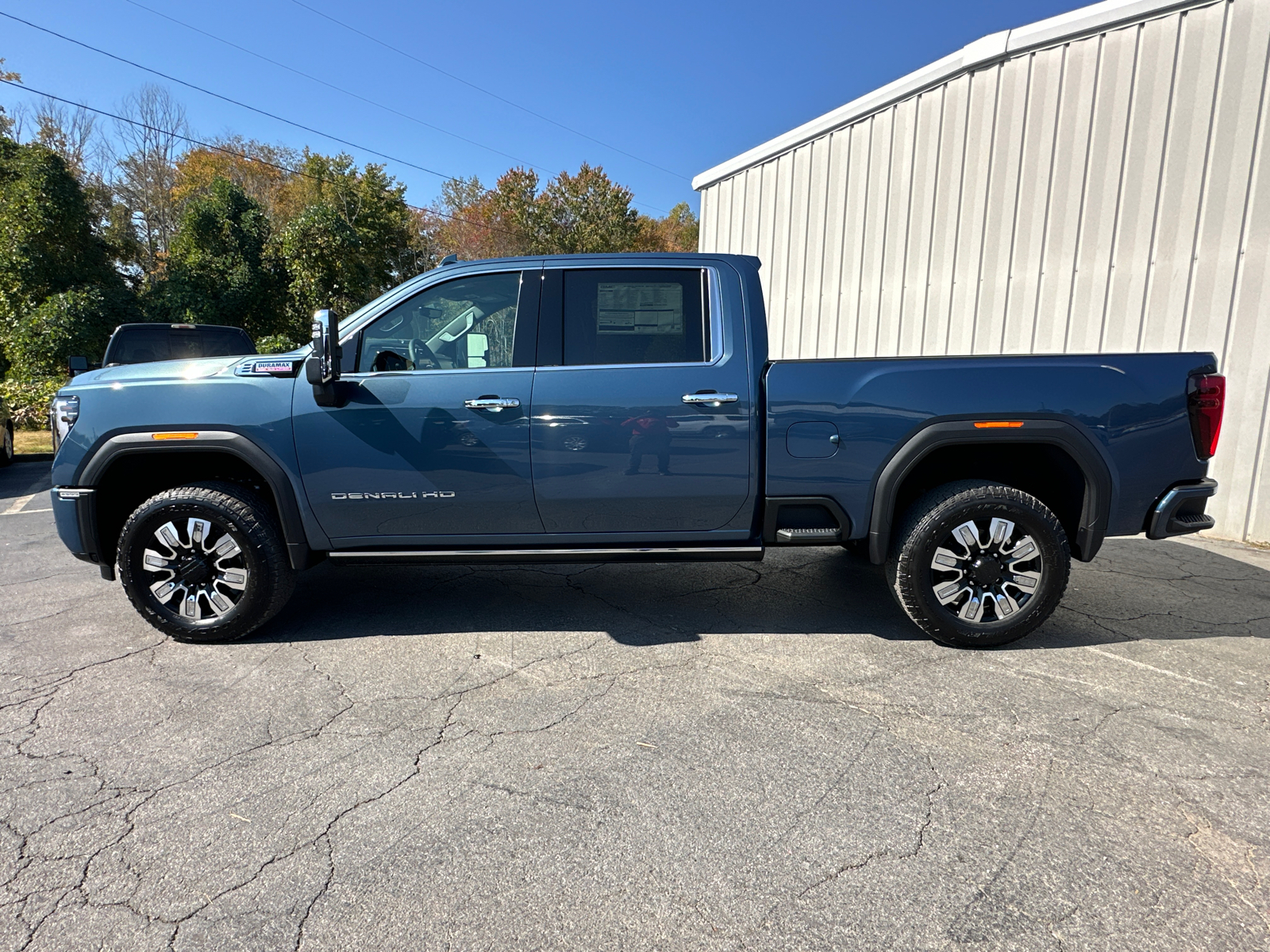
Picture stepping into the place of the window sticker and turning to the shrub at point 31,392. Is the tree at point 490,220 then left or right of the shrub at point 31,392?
right

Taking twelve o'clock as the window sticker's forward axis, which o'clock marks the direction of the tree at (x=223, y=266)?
The tree is roughly at 5 o'clock from the window sticker.

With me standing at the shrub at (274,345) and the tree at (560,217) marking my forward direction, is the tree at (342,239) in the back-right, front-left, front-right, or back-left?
front-left

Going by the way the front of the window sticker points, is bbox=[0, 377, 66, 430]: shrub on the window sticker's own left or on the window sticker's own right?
on the window sticker's own right

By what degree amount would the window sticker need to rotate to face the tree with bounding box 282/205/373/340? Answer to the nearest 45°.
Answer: approximately 135° to its right

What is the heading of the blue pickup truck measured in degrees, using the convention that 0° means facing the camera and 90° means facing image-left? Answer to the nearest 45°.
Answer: approximately 90°

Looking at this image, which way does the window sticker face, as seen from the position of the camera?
facing the viewer

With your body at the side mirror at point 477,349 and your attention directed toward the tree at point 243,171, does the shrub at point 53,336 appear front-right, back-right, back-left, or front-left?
front-left

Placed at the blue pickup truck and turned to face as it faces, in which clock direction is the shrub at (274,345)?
The shrub is roughly at 2 o'clock from the blue pickup truck.

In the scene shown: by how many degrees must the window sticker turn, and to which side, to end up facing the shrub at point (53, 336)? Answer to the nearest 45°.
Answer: approximately 135° to its right

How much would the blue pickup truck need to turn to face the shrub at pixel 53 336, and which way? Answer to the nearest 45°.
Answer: approximately 45° to its right

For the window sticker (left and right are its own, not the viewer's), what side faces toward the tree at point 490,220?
back

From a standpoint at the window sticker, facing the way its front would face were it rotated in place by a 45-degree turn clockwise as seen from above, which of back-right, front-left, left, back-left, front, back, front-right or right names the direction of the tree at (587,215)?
back-right

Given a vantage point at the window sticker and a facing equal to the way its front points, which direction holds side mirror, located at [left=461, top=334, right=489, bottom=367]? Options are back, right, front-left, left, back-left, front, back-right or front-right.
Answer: right

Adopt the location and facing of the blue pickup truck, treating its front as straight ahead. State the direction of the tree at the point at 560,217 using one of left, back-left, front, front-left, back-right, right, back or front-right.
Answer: right

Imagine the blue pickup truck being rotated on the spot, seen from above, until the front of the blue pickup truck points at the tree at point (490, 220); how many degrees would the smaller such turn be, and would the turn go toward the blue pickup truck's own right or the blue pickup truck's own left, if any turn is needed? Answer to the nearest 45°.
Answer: approximately 90° to the blue pickup truck's own right
